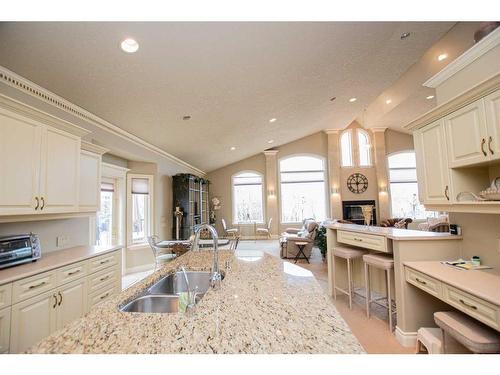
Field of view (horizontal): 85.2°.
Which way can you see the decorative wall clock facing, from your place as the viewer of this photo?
facing the viewer

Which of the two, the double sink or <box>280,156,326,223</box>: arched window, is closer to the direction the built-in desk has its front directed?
the double sink

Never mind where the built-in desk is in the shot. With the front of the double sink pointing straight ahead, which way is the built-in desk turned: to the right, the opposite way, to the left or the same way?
the same way

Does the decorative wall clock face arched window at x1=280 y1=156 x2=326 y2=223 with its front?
no

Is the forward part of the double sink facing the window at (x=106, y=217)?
no

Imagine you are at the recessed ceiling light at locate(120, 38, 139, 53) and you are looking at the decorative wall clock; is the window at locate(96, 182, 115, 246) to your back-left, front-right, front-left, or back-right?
front-left

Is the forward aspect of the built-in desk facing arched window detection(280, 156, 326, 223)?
no

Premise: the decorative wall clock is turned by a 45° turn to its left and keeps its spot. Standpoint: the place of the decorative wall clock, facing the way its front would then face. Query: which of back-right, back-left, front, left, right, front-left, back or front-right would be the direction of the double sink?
front-right

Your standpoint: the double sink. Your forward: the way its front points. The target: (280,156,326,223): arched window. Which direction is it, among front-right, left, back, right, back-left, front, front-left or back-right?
back-right

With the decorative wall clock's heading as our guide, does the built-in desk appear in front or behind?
in front

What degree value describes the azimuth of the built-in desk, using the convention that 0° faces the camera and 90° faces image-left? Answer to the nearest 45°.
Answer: approximately 45°

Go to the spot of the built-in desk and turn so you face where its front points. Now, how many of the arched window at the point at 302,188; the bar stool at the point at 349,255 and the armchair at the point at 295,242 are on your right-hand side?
3
